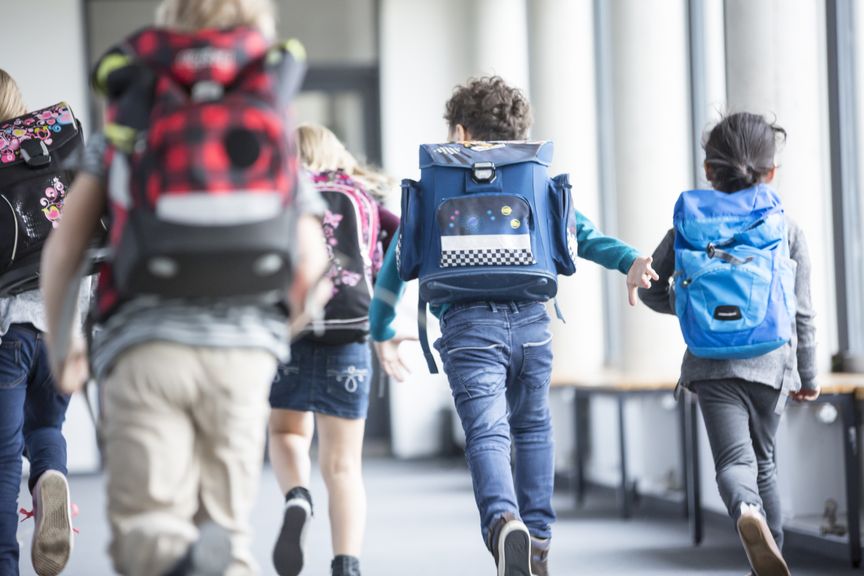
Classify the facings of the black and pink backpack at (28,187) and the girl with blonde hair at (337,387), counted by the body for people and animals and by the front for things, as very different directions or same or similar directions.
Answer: very different directions

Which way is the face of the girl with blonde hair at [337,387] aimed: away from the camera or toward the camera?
away from the camera

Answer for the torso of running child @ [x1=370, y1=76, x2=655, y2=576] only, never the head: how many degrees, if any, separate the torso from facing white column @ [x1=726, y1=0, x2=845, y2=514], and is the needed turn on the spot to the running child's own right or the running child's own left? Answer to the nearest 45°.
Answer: approximately 45° to the running child's own right

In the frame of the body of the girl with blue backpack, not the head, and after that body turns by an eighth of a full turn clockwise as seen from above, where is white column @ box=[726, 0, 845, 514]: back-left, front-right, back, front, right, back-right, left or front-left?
front-left

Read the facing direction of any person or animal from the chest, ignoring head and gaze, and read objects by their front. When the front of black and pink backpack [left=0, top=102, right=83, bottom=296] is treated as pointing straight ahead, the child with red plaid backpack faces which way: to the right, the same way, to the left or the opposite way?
the opposite way

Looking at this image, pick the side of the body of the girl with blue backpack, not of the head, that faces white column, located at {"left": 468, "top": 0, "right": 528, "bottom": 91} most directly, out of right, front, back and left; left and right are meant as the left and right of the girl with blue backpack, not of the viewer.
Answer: front

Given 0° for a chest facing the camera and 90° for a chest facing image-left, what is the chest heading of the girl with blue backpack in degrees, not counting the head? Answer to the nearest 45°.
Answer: approximately 180°

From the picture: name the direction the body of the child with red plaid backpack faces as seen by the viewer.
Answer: away from the camera

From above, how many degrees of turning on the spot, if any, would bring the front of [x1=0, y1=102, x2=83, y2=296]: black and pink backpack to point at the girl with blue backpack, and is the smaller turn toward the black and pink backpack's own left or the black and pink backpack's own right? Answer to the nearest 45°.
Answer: approximately 90° to the black and pink backpack's own left

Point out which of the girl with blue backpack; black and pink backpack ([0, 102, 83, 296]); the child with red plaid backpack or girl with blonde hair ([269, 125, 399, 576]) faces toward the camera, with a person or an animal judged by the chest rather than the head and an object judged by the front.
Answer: the black and pink backpack

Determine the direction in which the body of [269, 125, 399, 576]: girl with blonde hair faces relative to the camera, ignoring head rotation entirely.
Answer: away from the camera

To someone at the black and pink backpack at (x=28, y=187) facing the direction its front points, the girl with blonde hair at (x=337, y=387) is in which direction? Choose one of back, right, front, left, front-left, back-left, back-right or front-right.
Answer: left

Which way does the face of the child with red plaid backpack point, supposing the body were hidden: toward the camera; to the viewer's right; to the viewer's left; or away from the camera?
away from the camera

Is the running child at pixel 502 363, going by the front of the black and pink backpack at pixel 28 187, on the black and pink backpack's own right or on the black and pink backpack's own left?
on the black and pink backpack's own left
